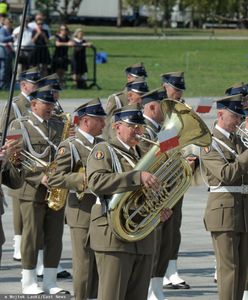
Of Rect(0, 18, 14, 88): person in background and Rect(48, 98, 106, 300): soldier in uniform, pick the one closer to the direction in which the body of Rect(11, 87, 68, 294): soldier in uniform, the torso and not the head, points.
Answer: the soldier in uniform

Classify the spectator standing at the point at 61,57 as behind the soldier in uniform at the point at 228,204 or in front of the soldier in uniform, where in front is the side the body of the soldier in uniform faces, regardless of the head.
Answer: behind

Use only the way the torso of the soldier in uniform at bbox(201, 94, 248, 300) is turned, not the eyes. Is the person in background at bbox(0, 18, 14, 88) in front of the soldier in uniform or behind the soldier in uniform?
behind

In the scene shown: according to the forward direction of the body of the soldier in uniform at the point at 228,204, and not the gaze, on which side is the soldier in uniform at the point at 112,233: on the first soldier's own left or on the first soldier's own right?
on the first soldier's own right

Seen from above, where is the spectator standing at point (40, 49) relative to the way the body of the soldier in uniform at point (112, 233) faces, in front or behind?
behind
